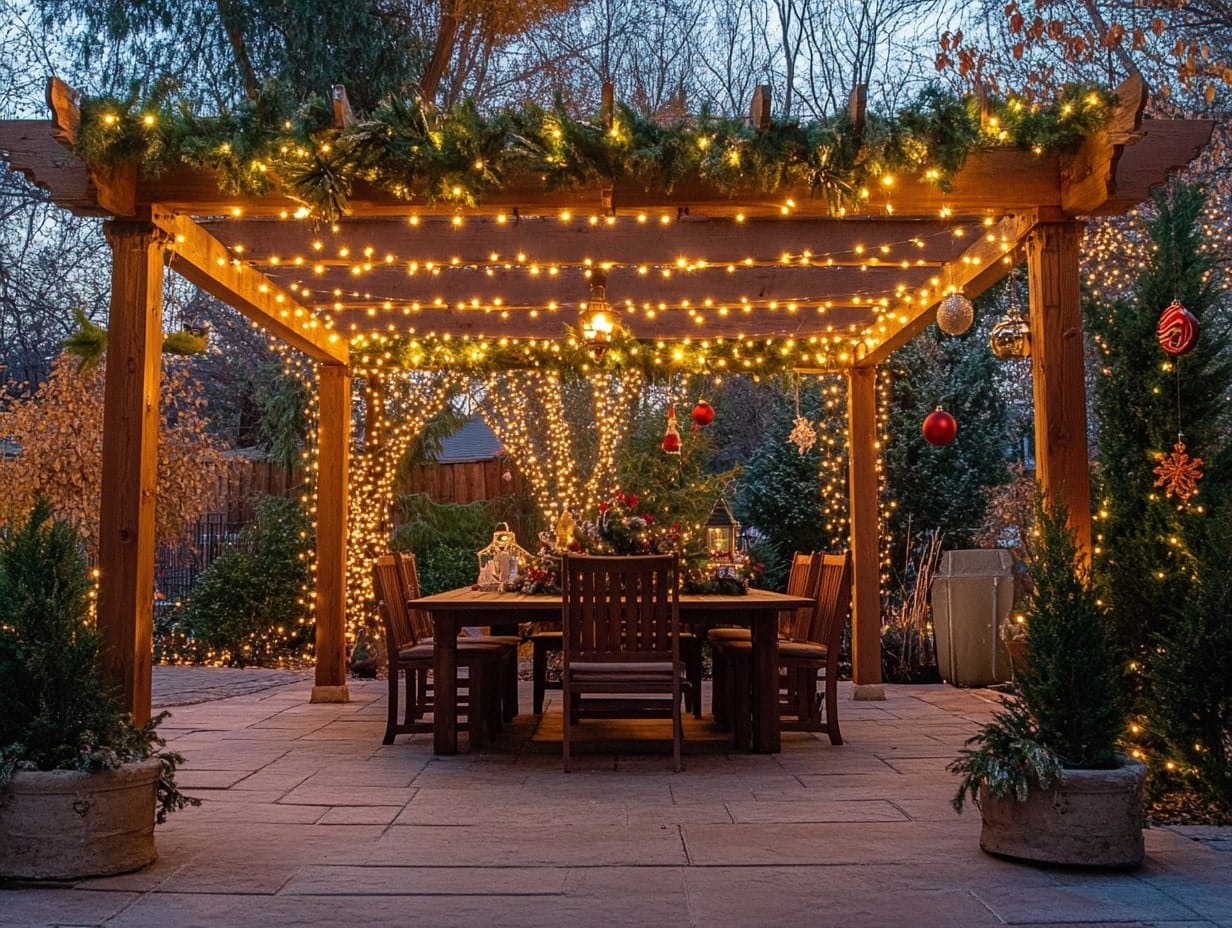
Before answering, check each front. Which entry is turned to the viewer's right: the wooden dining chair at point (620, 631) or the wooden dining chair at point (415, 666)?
the wooden dining chair at point (415, 666)

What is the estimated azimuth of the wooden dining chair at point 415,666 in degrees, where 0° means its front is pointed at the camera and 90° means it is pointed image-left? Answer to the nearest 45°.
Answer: approximately 270°

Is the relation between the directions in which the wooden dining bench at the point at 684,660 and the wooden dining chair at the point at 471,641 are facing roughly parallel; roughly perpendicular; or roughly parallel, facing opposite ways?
roughly perpendicular

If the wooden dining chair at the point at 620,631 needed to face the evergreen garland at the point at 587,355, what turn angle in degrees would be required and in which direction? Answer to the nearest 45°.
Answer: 0° — it already faces it

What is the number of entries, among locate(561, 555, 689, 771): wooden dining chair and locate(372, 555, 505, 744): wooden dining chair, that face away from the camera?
1

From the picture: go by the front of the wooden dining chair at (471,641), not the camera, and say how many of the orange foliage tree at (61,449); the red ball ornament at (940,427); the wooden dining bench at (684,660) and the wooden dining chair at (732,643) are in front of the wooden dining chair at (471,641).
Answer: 3

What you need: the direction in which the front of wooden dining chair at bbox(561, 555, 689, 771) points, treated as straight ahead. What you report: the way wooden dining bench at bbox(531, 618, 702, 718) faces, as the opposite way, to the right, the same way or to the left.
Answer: the opposite way

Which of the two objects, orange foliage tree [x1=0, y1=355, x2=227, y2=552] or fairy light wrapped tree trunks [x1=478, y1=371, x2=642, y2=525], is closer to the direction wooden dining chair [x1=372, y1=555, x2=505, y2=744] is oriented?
the fairy light wrapped tree trunks

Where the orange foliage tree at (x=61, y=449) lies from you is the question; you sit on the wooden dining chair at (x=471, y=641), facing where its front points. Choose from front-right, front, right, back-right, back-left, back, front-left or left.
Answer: back-left

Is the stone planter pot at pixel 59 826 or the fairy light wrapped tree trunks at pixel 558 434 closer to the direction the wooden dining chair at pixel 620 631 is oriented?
the fairy light wrapped tree trunks

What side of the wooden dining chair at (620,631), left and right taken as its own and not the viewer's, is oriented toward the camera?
back
